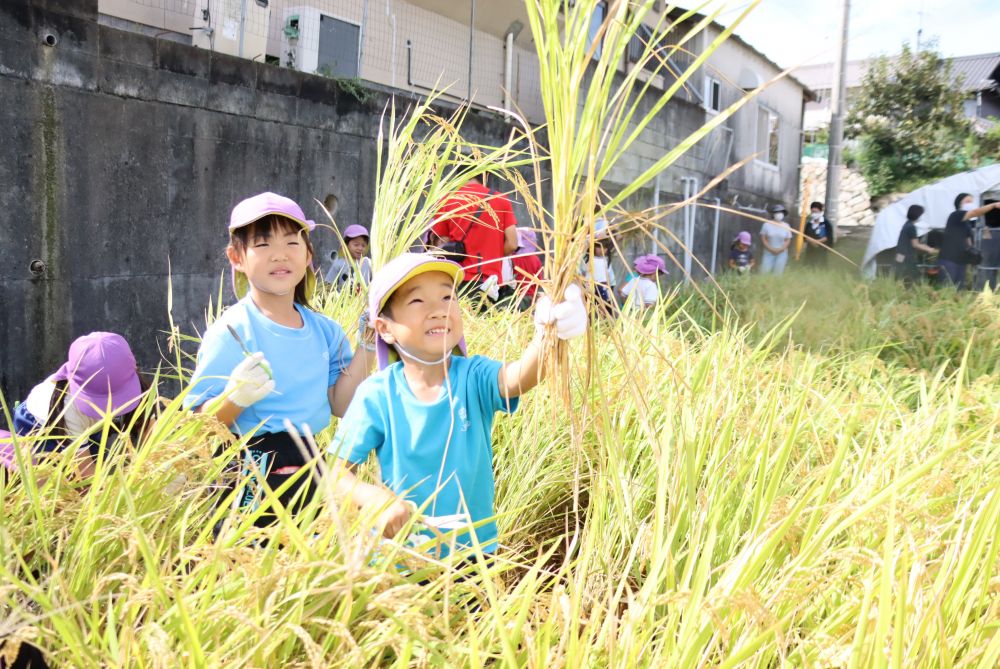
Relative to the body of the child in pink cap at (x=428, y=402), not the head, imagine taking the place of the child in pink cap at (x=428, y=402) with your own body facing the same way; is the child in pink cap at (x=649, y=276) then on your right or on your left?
on your left

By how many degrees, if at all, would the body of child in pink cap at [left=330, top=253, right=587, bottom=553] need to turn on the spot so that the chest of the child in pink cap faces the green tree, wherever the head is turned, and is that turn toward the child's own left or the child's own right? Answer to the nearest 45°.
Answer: approximately 90° to the child's own left

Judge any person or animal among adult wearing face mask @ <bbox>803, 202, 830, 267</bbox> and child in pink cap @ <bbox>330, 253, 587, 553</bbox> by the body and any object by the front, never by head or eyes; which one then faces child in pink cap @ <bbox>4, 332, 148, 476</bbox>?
the adult wearing face mask

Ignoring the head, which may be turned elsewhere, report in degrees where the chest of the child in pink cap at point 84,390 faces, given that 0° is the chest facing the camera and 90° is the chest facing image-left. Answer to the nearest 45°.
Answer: approximately 315°

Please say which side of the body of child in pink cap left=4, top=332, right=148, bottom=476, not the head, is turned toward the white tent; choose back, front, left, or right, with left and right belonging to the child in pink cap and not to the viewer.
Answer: left

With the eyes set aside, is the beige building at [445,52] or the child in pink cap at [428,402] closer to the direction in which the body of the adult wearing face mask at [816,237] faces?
the child in pink cap

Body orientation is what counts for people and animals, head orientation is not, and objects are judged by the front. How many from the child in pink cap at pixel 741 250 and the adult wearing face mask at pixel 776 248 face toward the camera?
2

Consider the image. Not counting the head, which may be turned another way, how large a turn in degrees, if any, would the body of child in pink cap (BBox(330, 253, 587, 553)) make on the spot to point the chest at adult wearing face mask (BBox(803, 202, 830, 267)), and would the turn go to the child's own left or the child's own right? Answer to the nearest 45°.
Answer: approximately 90° to the child's own left

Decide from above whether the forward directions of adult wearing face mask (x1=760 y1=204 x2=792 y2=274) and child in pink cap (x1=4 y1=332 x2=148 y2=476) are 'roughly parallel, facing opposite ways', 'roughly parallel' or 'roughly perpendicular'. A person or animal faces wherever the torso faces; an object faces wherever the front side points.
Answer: roughly perpendicular

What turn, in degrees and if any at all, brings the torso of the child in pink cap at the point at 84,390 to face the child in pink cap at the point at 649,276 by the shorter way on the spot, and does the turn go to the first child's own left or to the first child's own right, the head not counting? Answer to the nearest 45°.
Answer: approximately 90° to the first child's own left
